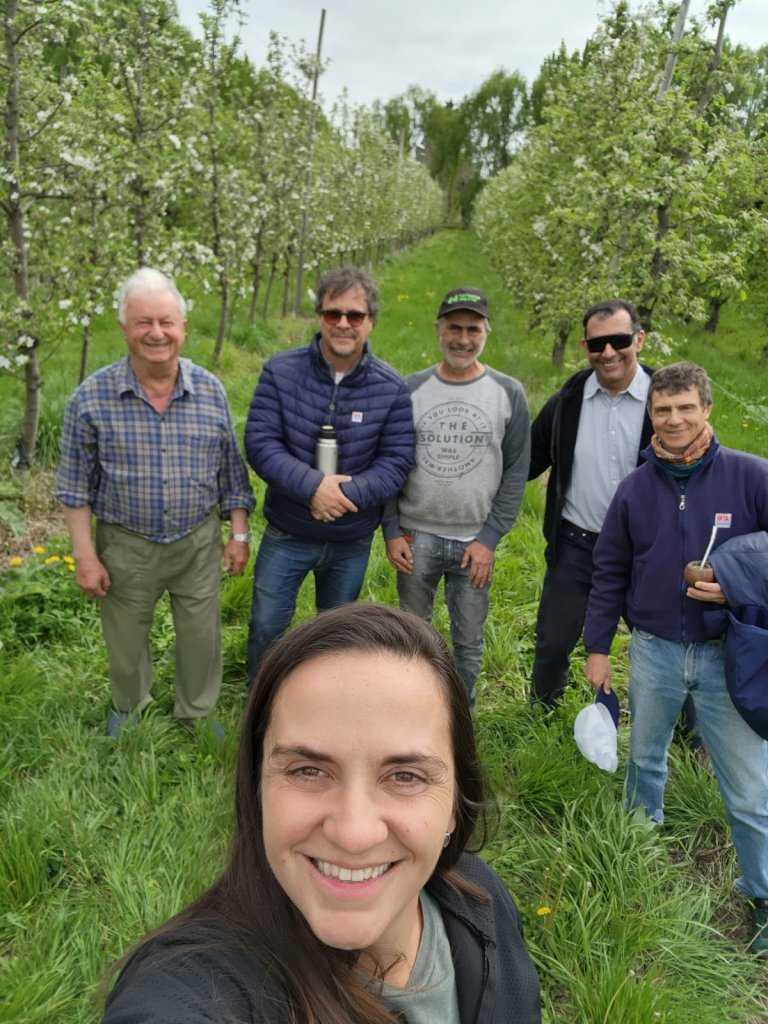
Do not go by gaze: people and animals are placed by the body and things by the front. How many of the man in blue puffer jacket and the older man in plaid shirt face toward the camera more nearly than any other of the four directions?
2

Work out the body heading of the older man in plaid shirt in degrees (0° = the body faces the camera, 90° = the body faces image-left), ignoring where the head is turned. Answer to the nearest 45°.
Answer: approximately 0°

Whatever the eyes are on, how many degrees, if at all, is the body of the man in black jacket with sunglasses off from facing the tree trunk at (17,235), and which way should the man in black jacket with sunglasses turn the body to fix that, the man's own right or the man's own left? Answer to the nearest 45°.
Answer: approximately 90° to the man's own right

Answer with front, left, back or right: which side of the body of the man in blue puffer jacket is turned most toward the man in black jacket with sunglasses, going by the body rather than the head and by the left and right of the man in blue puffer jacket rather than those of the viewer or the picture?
left

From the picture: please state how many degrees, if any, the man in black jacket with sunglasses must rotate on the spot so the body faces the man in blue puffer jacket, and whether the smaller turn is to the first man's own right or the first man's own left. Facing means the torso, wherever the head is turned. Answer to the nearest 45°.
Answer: approximately 90° to the first man's own right
